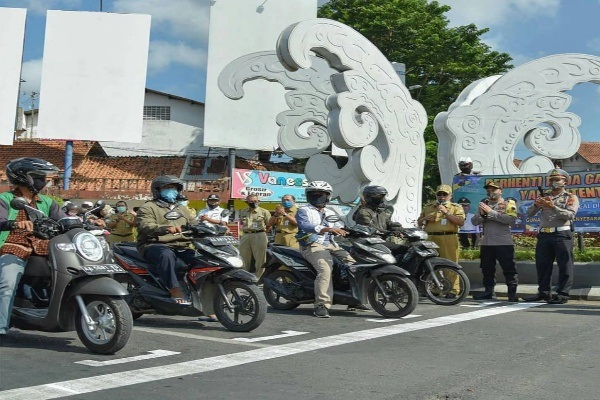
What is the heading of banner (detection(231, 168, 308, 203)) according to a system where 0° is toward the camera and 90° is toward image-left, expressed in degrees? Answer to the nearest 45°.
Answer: approximately 0°

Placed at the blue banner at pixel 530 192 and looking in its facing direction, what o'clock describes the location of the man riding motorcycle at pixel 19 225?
The man riding motorcycle is roughly at 1 o'clock from the blue banner.

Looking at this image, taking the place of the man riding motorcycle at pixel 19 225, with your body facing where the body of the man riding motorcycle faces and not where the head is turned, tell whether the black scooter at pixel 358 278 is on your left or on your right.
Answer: on your left

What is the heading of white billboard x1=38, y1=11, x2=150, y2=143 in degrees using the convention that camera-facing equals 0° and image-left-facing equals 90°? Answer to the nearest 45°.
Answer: approximately 0°

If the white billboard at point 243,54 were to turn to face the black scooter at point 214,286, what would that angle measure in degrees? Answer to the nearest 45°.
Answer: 0° — it already faces it

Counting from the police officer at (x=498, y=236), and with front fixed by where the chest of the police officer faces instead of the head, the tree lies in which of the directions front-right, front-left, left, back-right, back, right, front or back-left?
back-right
